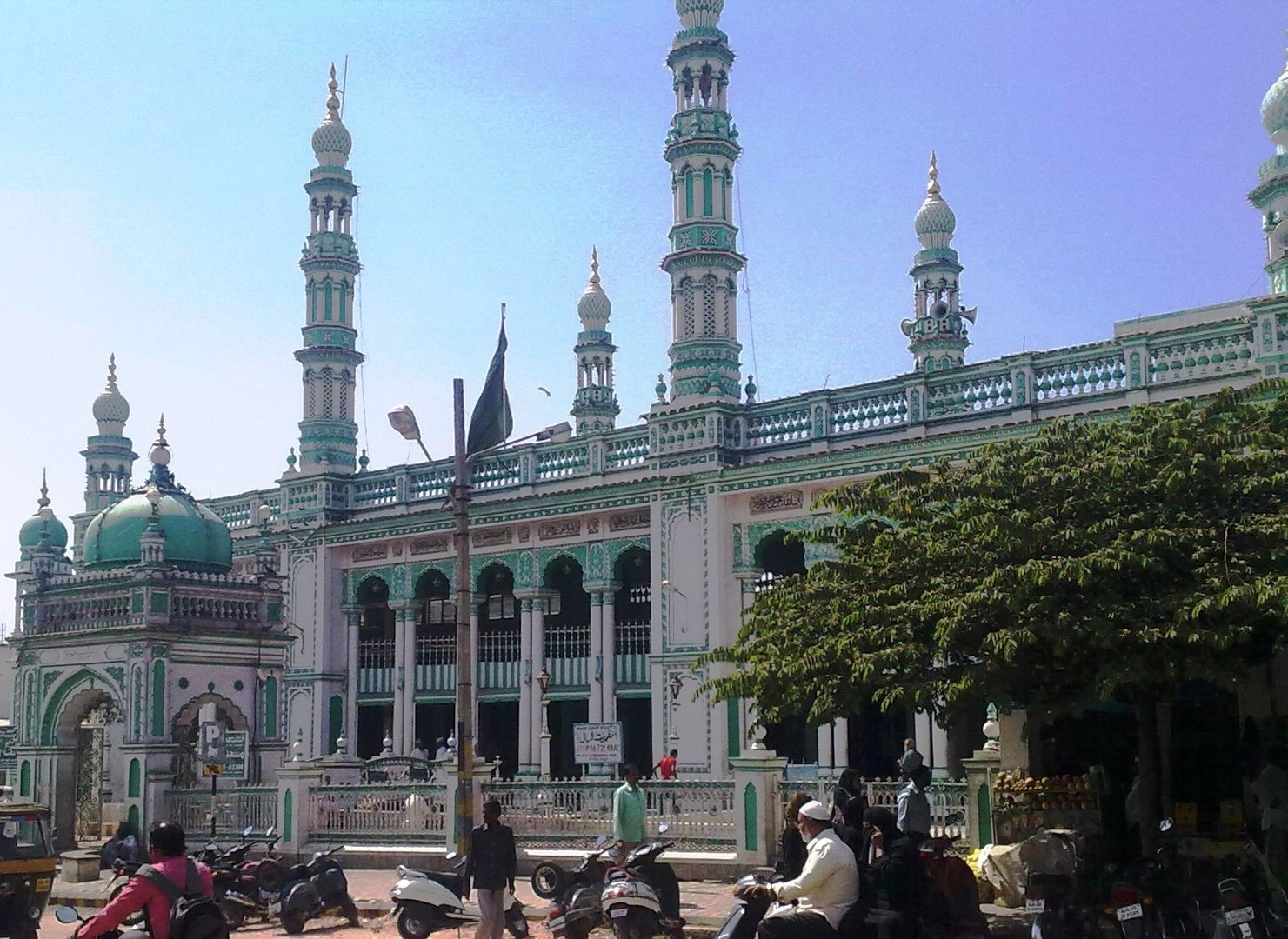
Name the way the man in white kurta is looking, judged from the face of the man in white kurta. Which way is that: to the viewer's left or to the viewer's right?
to the viewer's left

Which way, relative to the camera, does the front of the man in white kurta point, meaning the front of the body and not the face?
to the viewer's left

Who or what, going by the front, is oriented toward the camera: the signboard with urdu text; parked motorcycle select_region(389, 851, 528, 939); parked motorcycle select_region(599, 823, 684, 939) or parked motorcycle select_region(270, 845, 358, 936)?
the signboard with urdu text

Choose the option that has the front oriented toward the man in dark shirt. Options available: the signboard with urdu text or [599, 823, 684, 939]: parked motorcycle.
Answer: the signboard with urdu text

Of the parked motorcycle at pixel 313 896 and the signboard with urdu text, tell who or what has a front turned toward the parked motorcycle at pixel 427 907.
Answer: the signboard with urdu text

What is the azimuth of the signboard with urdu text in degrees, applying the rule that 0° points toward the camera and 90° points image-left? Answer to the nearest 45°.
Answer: approximately 0°
